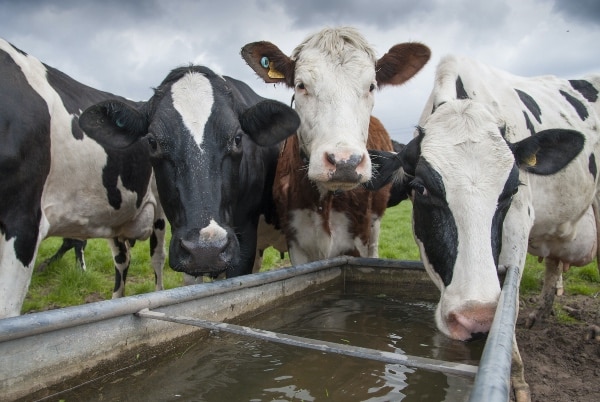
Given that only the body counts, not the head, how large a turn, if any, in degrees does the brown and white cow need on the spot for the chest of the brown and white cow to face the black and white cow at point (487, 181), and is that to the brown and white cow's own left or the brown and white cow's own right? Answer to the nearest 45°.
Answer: approximately 45° to the brown and white cow's own left

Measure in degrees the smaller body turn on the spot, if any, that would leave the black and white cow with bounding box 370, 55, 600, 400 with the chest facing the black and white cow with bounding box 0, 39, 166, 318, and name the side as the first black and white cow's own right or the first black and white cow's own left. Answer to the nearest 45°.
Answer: approximately 45° to the first black and white cow's own right

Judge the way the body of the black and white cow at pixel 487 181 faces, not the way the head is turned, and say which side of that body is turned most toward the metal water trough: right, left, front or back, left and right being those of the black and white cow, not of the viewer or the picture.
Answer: front

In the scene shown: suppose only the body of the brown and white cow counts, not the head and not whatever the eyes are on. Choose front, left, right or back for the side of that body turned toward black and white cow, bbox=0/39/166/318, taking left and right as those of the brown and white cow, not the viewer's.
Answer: right
